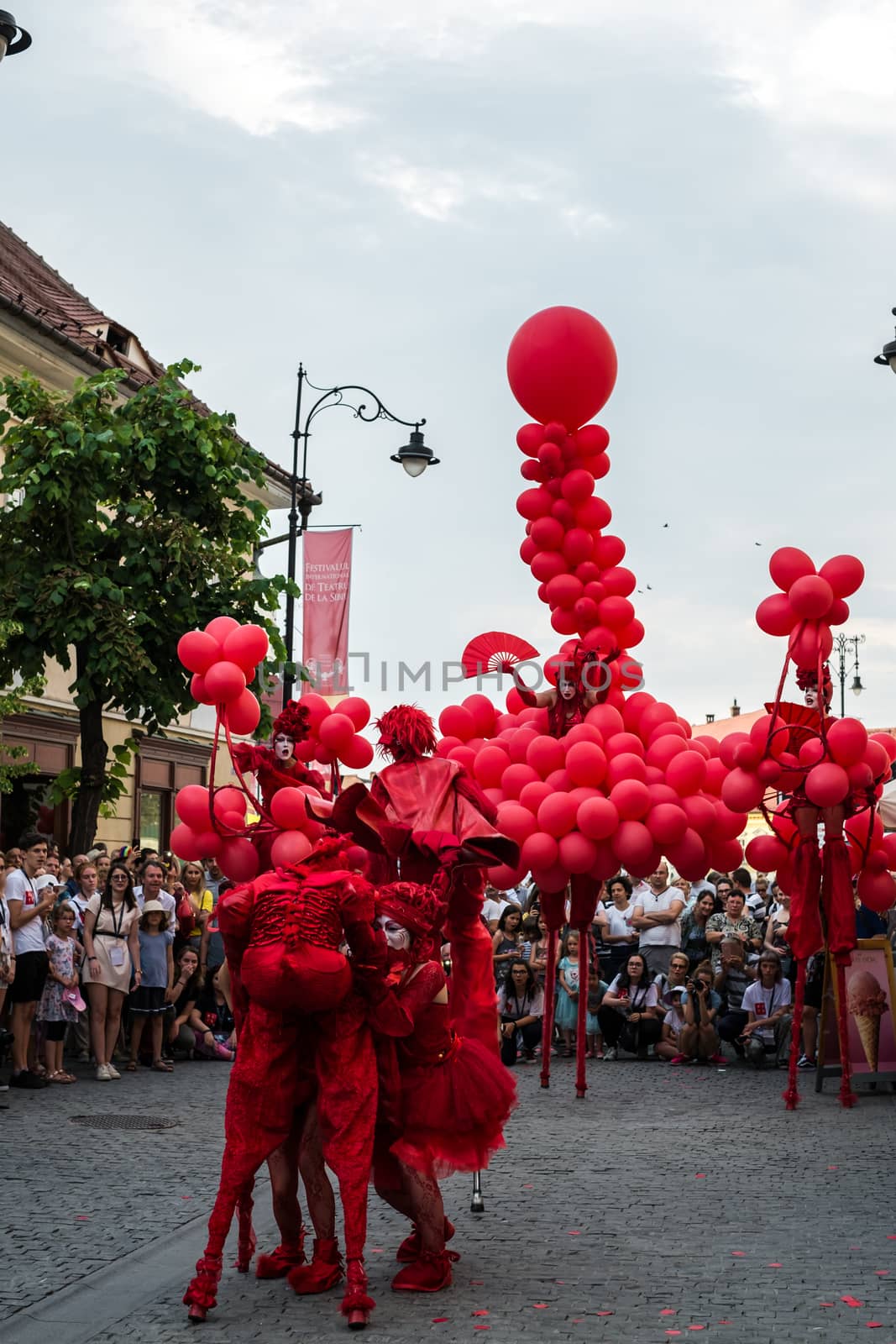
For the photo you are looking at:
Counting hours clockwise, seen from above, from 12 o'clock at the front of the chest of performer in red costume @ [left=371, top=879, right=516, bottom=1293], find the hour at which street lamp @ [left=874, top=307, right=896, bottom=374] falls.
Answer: The street lamp is roughly at 4 o'clock from the performer in red costume.

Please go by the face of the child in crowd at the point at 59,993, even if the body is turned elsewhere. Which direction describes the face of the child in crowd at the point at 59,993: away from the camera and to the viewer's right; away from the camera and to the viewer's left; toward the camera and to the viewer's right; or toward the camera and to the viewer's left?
toward the camera and to the viewer's right

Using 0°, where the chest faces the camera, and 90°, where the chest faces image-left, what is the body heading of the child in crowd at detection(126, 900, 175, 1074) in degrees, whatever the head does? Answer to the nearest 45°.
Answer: approximately 0°

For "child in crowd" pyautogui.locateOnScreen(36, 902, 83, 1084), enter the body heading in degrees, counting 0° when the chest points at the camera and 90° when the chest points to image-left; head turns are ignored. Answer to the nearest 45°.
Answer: approximately 315°

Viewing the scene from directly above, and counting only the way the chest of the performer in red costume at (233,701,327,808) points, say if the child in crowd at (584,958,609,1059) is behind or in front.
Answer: behind

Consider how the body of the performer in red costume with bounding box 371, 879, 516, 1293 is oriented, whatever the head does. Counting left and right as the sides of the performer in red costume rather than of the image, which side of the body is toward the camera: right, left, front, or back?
left

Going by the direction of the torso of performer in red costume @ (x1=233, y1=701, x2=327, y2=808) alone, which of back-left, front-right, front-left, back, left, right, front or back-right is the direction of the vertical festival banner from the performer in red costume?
back

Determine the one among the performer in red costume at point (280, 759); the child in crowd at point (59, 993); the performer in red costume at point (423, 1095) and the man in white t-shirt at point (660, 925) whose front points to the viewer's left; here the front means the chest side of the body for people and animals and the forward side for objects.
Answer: the performer in red costume at point (423, 1095)
